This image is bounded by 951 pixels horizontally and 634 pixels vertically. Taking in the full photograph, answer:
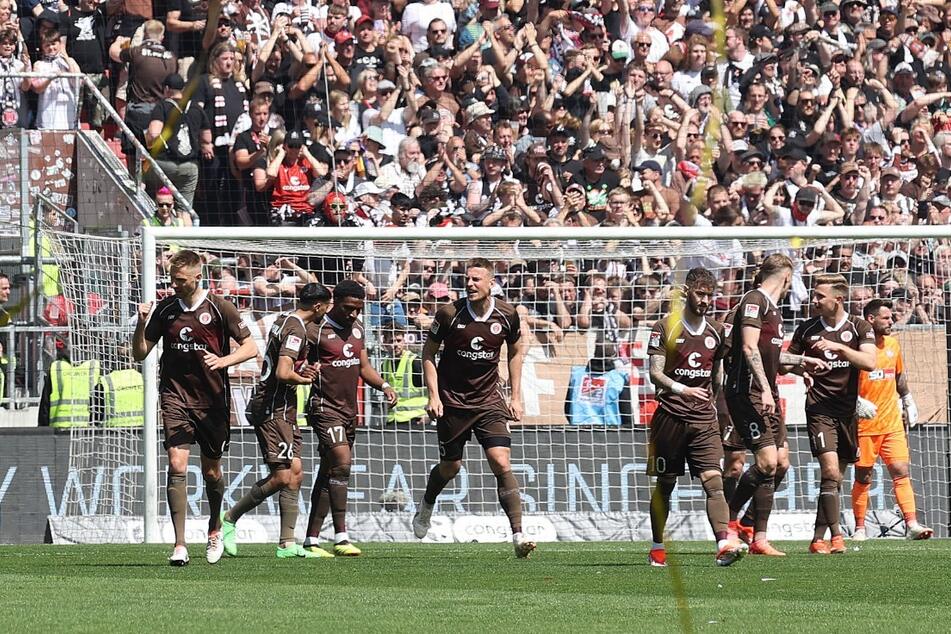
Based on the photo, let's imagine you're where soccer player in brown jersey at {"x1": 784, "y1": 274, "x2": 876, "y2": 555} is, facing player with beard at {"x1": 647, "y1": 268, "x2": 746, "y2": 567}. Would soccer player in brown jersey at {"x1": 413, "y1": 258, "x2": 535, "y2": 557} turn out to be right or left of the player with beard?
right

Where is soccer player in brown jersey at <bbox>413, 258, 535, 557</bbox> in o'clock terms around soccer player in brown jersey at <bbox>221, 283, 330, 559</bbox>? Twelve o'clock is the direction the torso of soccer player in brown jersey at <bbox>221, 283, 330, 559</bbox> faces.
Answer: soccer player in brown jersey at <bbox>413, 258, 535, 557</bbox> is roughly at 12 o'clock from soccer player in brown jersey at <bbox>221, 283, 330, 559</bbox>.

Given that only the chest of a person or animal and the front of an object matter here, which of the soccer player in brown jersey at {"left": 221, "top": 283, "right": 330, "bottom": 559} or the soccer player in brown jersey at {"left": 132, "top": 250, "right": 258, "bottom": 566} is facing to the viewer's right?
the soccer player in brown jersey at {"left": 221, "top": 283, "right": 330, "bottom": 559}

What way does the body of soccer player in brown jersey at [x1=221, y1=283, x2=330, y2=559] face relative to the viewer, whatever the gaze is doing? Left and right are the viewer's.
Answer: facing to the right of the viewer

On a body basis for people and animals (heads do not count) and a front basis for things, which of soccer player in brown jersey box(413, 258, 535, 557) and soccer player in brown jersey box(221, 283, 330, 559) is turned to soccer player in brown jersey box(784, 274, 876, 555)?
soccer player in brown jersey box(221, 283, 330, 559)

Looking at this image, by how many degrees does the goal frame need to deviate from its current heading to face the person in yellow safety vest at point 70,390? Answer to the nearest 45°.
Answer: approximately 90° to its right

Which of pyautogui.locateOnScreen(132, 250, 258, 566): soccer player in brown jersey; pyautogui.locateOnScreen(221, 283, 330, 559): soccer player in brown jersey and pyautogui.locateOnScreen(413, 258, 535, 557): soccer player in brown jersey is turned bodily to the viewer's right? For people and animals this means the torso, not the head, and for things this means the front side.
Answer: pyautogui.locateOnScreen(221, 283, 330, 559): soccer player in brown jersey

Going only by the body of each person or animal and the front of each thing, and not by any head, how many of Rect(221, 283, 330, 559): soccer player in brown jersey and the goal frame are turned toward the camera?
1

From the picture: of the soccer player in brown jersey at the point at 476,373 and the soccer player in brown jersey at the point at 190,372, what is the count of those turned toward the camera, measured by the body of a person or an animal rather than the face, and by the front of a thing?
2

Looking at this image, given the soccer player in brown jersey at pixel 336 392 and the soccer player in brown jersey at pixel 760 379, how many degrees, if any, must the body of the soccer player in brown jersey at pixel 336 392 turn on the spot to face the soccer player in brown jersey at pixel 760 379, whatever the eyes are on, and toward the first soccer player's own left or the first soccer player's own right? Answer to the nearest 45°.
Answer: approximately 45° to the first soccer player's own left

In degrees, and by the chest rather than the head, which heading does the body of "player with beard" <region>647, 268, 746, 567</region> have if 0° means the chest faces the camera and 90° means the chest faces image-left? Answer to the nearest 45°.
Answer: approximately 315°
